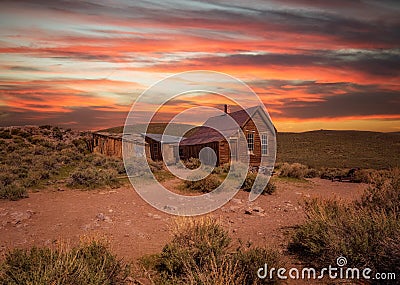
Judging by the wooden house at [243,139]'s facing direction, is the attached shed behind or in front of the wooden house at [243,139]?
behind

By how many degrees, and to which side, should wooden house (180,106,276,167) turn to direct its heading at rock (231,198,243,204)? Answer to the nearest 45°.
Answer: approximately 45° to its right

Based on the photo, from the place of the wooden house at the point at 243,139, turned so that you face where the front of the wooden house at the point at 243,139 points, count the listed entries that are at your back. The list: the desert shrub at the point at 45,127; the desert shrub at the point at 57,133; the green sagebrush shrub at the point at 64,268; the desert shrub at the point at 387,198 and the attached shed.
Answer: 3

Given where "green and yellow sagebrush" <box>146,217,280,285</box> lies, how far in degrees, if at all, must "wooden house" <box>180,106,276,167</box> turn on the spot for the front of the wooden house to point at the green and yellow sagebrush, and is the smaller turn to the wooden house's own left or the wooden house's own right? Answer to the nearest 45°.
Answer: approximately 45° to the wooden house's own right

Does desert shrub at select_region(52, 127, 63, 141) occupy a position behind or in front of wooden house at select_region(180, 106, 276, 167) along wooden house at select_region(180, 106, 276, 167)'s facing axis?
behind

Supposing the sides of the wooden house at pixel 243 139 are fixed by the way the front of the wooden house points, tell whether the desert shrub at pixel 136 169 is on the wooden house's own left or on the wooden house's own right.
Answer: on the wooden house's own right

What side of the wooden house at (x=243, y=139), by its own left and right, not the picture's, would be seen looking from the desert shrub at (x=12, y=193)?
right

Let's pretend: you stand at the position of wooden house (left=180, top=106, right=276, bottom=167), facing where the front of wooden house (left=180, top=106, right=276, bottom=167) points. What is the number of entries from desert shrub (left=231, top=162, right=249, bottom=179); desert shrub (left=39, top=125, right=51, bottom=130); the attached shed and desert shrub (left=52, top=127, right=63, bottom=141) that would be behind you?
3

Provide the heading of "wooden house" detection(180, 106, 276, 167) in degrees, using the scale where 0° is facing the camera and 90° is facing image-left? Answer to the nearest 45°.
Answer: approximately 315°

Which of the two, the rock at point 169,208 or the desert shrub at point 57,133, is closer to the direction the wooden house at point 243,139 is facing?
the rock
